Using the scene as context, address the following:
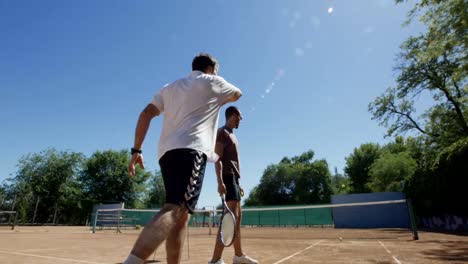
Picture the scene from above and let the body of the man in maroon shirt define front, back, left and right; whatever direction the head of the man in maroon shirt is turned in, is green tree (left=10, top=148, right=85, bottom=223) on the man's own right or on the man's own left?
on the man's own left

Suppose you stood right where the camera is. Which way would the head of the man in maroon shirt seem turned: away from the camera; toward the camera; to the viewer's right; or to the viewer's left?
to the viewer's right

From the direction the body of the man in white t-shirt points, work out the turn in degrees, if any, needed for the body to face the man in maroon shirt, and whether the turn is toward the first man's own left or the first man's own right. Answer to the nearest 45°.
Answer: approximately 45° to the first man's own left

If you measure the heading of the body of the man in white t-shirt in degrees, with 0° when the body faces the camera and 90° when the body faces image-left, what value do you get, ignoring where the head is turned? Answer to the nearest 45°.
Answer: approximately 225°

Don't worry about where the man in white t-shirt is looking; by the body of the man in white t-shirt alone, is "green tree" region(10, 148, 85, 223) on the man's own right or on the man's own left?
on the man's own left

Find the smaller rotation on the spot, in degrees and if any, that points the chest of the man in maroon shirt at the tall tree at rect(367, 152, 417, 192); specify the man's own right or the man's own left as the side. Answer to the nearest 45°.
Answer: approximately 45° to the man's own left

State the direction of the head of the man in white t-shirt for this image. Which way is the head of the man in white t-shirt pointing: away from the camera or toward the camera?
away from the camera

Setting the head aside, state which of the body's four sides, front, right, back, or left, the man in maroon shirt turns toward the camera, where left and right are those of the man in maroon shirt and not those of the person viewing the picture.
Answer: right

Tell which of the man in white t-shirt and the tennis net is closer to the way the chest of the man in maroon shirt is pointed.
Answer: the tennis net

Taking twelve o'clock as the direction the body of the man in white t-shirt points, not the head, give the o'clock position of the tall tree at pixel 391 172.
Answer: The tall tree is roughly at 12 o'clock from the man in white t-shirt.
